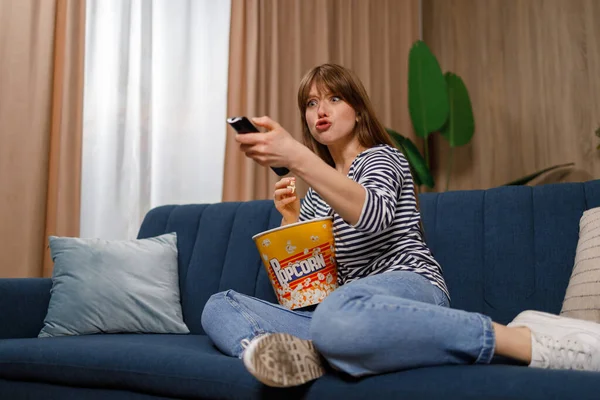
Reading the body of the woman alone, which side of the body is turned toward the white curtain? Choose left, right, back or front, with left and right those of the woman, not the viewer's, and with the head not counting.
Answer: right

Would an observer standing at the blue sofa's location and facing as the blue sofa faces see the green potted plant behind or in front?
behind

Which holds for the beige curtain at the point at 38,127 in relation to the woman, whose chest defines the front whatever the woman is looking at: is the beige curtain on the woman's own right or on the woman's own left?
on the woman's own right

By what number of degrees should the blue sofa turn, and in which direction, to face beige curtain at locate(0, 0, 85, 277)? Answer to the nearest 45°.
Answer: approximately 135° to its right

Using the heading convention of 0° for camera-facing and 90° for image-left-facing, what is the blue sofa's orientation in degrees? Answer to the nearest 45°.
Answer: approximately 0°

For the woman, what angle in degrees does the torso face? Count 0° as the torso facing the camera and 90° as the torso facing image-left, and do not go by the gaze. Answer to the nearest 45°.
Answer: approximately 45°
